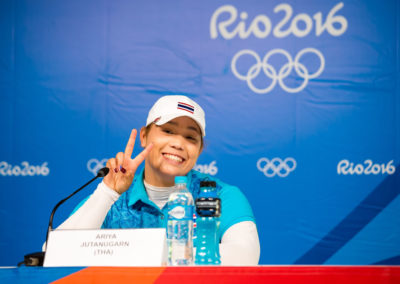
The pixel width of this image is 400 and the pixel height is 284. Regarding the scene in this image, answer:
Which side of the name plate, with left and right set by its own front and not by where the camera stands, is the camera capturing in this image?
front

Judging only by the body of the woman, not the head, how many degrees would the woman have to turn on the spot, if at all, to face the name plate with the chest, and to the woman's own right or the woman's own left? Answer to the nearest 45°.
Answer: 0° — they already face it

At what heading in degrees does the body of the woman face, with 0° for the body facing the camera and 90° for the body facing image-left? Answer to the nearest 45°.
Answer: approximately 0°

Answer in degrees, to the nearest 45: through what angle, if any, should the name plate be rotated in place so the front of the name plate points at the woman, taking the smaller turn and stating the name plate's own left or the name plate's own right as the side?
approximately 180°

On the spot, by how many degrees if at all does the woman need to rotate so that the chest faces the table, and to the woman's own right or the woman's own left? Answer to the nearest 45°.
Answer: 0° — they already face it

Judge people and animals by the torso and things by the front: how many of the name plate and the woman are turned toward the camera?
2
